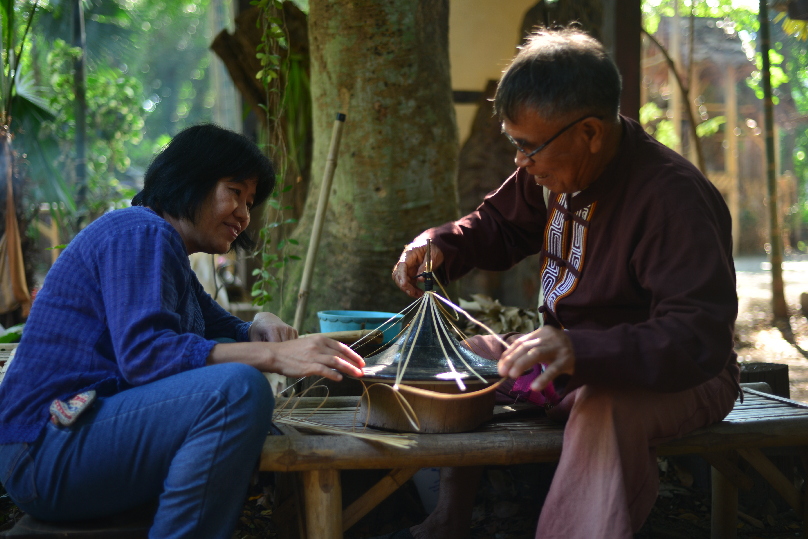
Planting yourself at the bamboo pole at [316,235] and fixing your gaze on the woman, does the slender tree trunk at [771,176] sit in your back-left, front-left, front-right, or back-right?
back-left

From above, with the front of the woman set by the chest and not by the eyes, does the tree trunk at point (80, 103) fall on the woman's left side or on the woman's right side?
on the woman's left side

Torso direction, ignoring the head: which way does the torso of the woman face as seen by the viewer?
to the viewer's right

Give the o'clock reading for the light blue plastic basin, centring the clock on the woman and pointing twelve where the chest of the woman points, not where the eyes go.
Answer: The light blue plastic basin is roughly at 10 o'clock from the woman.

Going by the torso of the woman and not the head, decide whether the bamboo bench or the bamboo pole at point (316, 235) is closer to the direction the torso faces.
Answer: the bamboo bench

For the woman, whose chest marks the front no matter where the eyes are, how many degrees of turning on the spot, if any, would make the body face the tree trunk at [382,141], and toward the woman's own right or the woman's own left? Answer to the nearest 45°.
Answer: approximately 45° to the woman's own left

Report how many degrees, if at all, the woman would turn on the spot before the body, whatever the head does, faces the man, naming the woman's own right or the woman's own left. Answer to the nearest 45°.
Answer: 0° — they already face them

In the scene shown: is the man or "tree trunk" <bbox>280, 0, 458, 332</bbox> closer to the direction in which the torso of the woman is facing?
the man

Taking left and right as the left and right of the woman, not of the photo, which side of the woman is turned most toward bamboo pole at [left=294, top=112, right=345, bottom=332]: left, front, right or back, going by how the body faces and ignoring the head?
left

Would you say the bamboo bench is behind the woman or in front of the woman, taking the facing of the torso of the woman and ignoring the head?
in front
